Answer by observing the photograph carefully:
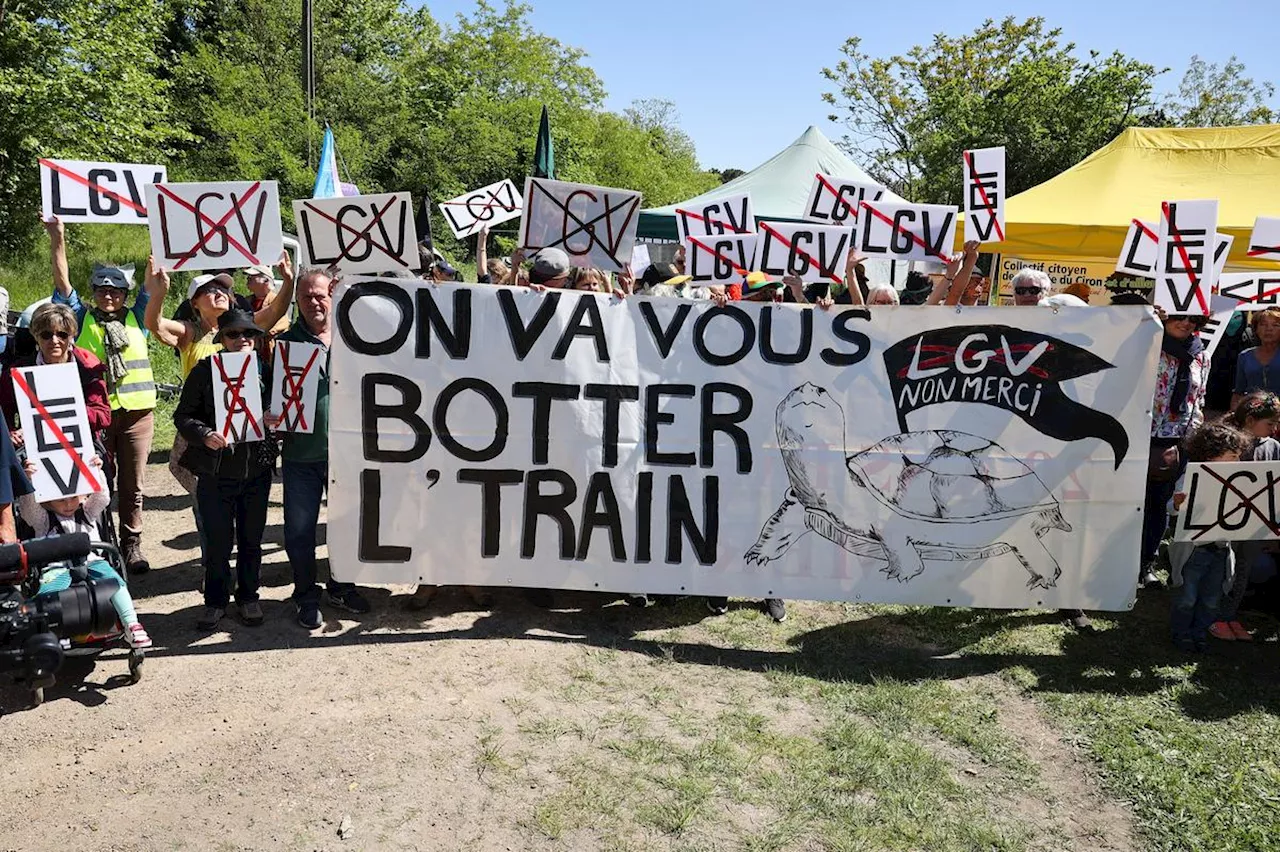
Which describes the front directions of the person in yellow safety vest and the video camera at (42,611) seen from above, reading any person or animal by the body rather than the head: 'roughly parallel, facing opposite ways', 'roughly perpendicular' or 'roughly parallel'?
roughly perpendicular

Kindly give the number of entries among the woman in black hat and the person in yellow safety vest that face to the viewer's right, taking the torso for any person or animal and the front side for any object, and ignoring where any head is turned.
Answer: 0

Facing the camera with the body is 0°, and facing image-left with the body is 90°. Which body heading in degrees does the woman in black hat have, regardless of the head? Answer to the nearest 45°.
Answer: approximately 0°

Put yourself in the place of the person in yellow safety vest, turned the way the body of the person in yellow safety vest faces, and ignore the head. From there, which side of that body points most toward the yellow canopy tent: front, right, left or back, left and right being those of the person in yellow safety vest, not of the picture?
left

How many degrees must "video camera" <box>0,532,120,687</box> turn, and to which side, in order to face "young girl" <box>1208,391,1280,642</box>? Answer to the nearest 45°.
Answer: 0° — it already faces them

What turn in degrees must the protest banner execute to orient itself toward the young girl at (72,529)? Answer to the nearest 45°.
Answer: approximately 90° to its right

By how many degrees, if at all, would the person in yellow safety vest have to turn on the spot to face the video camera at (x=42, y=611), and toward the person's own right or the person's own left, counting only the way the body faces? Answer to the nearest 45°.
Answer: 0° — they already face it

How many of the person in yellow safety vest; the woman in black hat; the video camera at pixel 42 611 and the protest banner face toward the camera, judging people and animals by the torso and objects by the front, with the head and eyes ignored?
3

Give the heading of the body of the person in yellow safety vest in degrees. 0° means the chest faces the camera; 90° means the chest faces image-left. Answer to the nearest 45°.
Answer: approximately 0°

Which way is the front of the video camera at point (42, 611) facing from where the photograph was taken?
facing to the right of the viewer

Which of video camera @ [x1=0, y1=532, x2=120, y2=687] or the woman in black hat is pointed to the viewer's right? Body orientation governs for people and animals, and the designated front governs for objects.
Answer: the video camera
